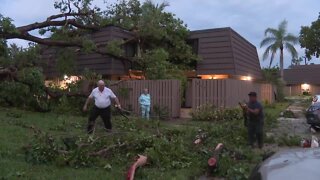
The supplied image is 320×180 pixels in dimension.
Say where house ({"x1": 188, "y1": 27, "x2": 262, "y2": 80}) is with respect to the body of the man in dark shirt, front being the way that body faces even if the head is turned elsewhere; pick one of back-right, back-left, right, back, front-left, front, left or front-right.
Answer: back-right

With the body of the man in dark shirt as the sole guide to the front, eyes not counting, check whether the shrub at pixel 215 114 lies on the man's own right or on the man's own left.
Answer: on the man's own right

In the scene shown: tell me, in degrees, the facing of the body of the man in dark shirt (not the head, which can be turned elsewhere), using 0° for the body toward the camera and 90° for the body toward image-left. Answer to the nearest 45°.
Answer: approximately 45°

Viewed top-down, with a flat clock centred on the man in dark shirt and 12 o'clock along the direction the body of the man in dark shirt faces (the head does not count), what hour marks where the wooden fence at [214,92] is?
The wooden fence is roughly at 4 o'clock from the man in dark shirt.

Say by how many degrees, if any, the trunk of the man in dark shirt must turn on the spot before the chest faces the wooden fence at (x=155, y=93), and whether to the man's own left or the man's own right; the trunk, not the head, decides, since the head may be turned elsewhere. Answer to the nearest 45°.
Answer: approximately 90° to the man's own right
